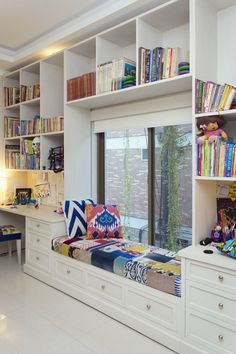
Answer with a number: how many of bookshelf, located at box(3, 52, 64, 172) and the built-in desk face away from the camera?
0

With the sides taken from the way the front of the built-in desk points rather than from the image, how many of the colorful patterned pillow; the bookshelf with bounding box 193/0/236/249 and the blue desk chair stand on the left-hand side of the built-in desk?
2

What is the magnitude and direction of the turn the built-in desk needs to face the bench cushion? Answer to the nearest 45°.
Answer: approximately 90° to its left

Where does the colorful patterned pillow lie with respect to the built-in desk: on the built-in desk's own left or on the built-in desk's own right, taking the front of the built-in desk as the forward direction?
on the built-in desk's own left

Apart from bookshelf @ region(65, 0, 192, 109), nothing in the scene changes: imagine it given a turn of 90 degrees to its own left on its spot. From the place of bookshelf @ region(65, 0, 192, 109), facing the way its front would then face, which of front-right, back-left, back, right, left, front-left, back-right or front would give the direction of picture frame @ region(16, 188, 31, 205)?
back

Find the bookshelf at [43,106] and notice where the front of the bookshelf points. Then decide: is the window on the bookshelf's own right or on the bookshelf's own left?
on the bookshelf's own left

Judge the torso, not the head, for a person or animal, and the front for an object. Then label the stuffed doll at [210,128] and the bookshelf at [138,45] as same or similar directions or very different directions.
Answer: same or similar directions

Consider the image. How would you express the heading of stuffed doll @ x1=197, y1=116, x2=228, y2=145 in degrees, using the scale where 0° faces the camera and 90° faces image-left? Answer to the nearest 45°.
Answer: approximately 45°

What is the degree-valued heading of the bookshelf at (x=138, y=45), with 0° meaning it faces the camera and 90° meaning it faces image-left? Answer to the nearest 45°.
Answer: approximately 45°
